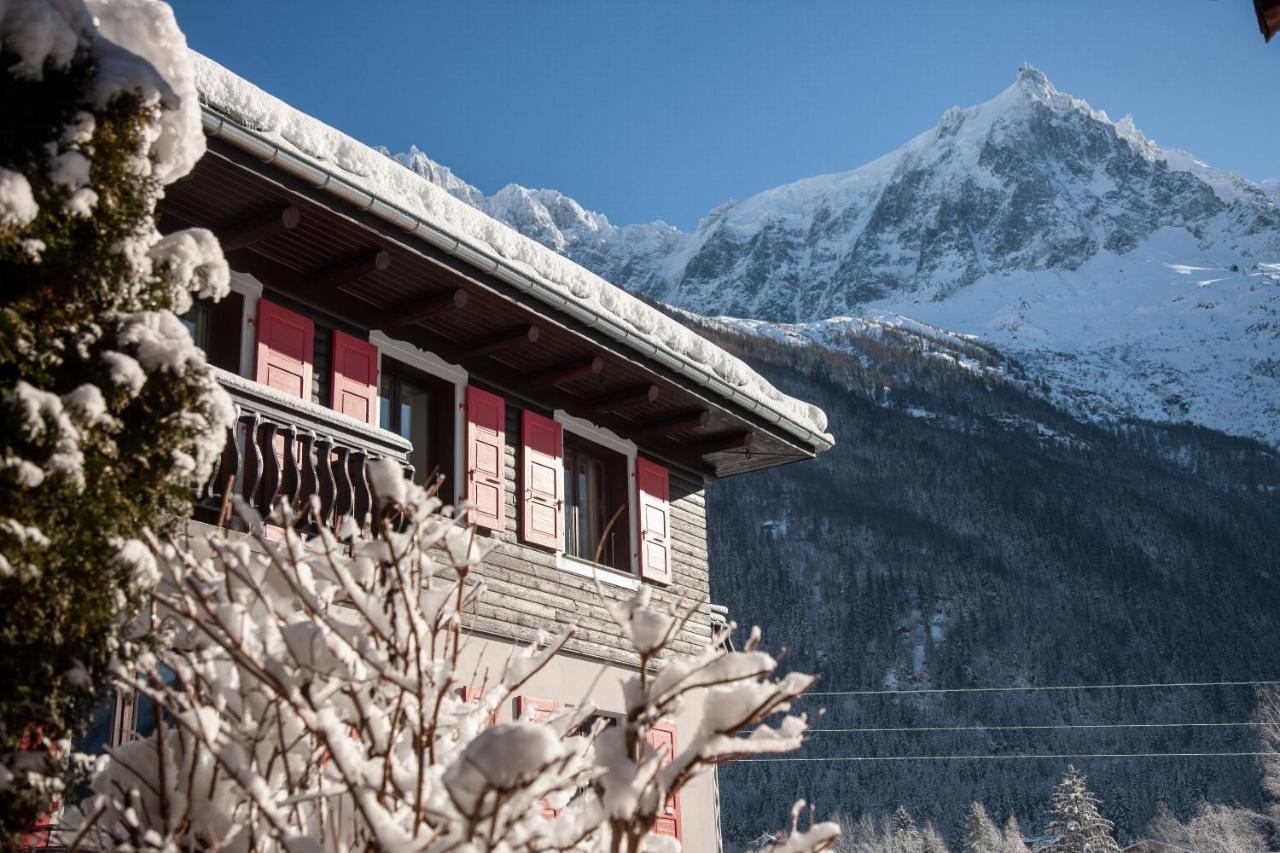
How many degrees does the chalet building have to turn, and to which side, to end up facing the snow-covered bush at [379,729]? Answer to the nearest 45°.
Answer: approximately 45° to its right

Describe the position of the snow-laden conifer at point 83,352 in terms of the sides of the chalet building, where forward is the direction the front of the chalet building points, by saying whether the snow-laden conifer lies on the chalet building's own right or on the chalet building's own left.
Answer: on the chalet building's own right

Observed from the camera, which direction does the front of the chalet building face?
facing the viewer and to the right of the viewer

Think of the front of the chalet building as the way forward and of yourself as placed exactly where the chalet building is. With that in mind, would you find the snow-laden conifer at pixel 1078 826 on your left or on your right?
on your left

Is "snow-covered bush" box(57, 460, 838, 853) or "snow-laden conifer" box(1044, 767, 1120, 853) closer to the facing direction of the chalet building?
the snow-covered bush
